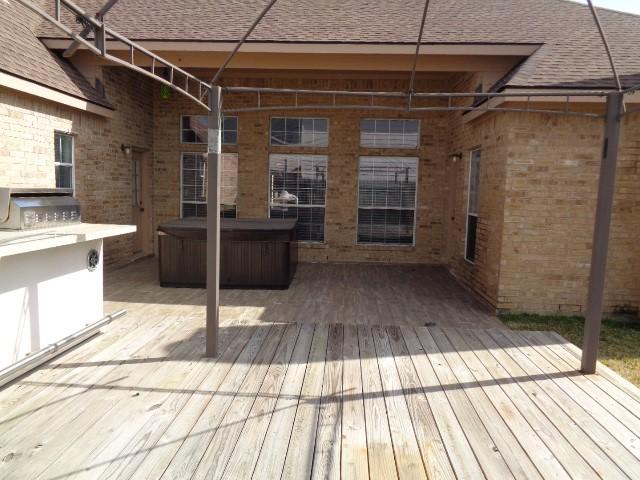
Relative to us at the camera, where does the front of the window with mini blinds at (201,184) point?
facing the viewer

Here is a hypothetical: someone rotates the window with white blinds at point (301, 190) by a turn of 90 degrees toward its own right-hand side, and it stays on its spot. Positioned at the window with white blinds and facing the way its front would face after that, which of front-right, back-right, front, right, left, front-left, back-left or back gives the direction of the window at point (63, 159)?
front-left

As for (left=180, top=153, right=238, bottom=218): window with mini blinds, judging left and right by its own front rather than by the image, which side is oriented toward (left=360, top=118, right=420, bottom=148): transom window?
left

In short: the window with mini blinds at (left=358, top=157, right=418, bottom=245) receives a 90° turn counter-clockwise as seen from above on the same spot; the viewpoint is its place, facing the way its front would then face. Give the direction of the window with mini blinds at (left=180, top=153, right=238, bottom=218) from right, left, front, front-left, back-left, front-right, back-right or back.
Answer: back

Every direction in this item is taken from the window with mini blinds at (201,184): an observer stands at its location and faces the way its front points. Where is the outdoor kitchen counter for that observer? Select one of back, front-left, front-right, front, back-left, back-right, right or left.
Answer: front

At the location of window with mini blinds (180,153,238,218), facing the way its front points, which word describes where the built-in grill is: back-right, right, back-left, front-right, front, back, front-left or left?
front

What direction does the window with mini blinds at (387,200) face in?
toward the camera

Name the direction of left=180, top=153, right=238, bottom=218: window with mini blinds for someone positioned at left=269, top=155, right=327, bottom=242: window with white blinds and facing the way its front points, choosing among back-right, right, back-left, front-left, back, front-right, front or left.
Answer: right

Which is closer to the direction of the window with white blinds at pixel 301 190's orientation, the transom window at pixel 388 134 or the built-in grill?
the built-in grill

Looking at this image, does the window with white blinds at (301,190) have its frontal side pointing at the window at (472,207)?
no

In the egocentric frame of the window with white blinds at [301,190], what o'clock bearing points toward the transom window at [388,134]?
The transom window is roughly at 9 o'clock from the window with white blinds.

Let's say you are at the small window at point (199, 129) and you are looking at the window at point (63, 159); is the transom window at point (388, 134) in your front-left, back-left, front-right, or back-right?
back-left

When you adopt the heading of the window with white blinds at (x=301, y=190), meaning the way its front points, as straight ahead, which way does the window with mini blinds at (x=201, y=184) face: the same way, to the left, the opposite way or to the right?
the same way

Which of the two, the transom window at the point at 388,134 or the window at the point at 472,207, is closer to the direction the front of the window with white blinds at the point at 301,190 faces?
the window

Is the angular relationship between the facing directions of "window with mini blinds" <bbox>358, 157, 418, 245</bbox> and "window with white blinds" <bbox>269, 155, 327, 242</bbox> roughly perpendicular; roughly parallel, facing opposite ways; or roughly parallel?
roughly parallel

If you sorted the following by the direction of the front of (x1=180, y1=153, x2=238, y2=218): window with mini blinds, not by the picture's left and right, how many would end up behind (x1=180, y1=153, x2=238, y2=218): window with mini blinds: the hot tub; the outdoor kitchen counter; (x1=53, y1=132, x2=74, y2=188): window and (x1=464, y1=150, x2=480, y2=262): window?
0

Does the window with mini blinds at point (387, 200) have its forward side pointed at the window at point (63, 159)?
no
